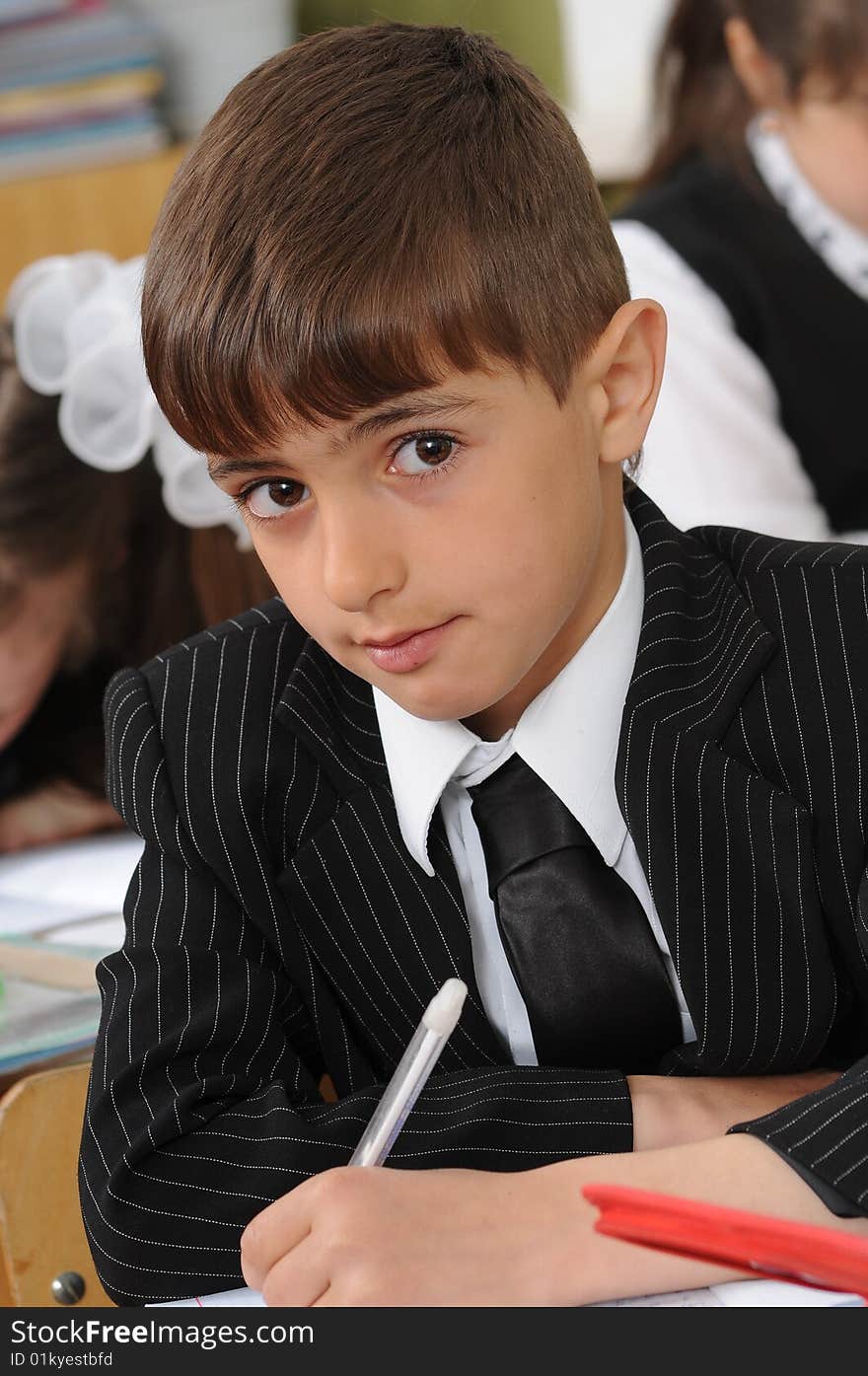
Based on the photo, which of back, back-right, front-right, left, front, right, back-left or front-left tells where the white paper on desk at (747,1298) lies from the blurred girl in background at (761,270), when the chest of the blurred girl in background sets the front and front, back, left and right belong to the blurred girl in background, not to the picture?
front-right

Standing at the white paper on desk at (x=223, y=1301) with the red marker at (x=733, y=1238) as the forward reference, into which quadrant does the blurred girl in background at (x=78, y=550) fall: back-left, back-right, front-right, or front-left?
back-left

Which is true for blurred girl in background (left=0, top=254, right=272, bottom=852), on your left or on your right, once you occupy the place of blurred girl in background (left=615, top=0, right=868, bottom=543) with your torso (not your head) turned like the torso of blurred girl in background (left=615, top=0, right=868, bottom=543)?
on your right

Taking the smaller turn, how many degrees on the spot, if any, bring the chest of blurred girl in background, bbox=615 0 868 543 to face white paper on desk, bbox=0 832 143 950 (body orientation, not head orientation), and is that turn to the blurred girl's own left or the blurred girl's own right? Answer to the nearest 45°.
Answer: approximately 90° to the blurred girl's own right

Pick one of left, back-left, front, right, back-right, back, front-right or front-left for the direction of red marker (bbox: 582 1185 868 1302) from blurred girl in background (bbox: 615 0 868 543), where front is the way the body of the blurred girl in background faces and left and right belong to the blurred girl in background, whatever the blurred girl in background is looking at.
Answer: front-right

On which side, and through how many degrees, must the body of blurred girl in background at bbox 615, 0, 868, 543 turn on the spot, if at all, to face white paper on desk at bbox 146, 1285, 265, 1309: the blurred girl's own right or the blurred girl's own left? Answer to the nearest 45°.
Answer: approximately 45° to the blurred girl's own right

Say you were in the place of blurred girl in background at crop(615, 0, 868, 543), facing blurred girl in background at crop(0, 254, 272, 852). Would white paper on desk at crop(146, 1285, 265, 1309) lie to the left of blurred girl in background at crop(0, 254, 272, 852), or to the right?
left

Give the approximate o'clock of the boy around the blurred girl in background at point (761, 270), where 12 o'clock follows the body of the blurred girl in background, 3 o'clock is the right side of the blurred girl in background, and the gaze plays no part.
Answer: The boy is roughly at 2 o'clock from the blurred girl in background.
